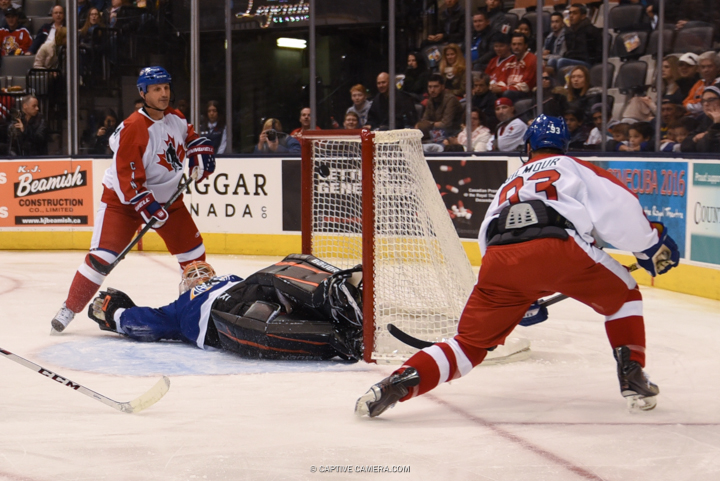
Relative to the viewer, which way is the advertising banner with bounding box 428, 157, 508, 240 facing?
toward the camera

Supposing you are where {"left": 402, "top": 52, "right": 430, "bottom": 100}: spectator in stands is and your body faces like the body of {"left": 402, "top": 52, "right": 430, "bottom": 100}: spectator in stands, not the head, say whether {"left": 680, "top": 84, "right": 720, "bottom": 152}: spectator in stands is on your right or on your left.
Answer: on your left

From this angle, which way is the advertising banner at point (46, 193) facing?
toward the camera

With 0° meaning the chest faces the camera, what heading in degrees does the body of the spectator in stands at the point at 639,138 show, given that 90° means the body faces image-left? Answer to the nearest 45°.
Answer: approximately 45°

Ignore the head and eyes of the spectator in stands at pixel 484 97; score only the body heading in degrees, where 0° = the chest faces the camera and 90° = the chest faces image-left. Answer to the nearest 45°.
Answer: approximately 45°

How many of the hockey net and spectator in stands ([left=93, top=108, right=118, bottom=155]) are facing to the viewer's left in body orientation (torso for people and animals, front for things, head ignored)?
1

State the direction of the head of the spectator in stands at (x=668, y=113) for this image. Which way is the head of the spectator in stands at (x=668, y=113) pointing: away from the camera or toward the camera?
toward the camera

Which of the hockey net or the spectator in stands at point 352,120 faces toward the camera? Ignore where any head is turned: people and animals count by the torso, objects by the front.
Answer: the spectator in stands

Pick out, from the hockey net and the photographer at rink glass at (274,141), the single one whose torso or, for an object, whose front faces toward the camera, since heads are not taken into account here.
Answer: the photographer at rink glass

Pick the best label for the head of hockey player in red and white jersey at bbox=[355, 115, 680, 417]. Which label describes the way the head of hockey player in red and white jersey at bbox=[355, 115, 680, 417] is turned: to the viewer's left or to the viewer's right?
to the viewer's left
